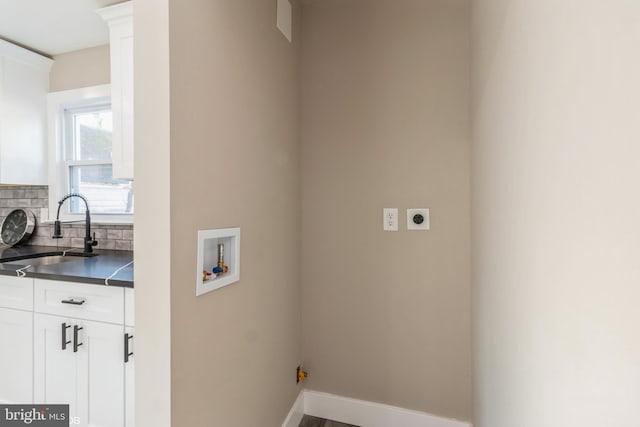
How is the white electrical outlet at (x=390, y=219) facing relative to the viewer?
toward the camera

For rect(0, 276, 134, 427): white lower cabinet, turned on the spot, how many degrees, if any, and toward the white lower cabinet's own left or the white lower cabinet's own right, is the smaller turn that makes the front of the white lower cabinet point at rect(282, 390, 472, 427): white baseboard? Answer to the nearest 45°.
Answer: approximately 90° to the white lower cabinet's own left

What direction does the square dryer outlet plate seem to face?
toward the camera

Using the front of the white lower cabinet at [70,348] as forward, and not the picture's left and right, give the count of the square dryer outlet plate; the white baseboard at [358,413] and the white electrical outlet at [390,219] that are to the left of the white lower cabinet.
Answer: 3

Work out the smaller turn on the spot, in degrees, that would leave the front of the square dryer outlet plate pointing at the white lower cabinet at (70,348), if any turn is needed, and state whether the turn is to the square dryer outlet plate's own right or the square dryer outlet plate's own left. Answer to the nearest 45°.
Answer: approximately 45° to the square dryer outlet plate's own right

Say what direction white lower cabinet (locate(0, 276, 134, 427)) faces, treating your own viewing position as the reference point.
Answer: facing the viewer and to the left of the viewer

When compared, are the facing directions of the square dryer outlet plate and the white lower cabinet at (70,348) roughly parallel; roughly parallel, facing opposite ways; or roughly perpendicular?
roughly parallel

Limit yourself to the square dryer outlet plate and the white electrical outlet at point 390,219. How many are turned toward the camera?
2

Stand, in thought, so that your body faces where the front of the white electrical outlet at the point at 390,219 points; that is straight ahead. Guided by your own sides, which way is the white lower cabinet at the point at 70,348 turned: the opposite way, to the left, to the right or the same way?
the same way

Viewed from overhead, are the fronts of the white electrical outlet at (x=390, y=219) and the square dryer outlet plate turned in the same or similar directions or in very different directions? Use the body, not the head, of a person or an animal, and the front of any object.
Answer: same or similar directions
